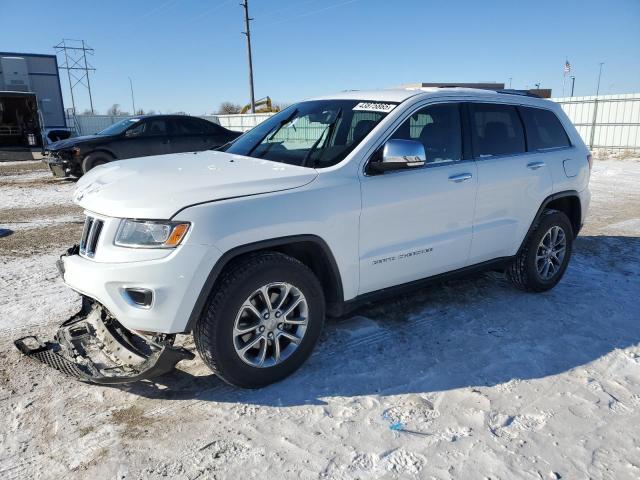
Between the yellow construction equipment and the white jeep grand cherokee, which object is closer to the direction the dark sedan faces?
the white jeep grand cherokee

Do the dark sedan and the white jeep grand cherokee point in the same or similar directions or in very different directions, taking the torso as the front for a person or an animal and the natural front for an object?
same or similar directions

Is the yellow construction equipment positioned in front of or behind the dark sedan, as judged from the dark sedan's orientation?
behind

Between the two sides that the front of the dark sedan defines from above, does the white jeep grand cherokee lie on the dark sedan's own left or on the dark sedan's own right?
on the dark sedan's own left

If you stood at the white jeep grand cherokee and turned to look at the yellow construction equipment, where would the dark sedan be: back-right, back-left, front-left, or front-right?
front-left

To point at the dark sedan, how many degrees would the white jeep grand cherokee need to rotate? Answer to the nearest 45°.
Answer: approximately 90° to its right

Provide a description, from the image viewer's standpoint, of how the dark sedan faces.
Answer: facing the viewer and to the left of the viewer

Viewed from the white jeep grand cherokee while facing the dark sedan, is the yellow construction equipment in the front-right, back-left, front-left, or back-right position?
front-right

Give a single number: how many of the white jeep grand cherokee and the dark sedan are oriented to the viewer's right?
0

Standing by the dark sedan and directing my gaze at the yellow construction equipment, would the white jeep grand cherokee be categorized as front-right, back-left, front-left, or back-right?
back-right

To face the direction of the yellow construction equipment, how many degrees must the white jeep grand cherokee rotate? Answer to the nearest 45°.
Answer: approximately 135° to its right
